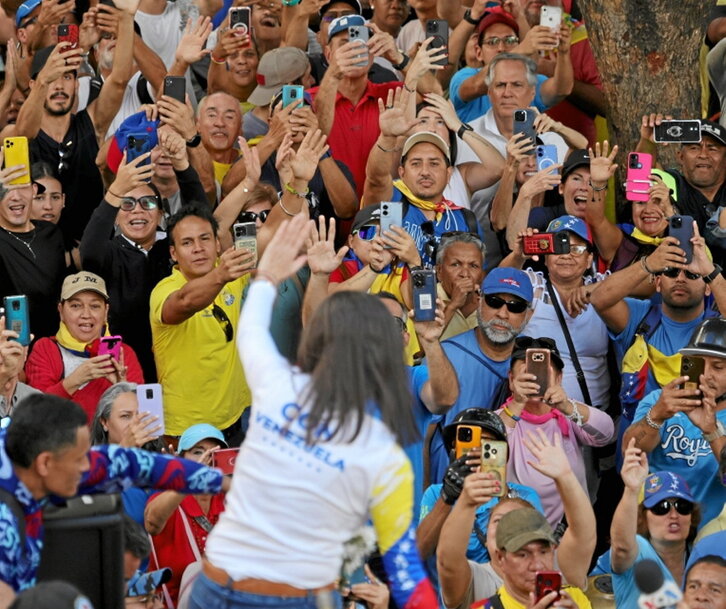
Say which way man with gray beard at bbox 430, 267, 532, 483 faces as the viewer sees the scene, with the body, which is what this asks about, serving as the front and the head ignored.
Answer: toward the camera

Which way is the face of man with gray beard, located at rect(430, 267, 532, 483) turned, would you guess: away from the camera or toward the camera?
toward the camera

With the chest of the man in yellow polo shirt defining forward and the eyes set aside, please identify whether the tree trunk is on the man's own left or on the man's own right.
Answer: on the man's own left

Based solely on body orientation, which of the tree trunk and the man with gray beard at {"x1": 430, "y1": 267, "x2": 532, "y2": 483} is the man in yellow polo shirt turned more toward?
the man with gray beard

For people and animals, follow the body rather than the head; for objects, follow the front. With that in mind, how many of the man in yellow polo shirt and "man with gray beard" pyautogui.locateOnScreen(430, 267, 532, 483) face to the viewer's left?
0

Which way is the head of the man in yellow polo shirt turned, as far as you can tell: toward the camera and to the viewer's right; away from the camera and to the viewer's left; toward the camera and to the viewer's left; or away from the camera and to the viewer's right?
toward the camera and to the viewer's right

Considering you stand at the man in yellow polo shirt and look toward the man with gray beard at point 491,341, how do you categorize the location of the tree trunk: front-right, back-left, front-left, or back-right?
front-left

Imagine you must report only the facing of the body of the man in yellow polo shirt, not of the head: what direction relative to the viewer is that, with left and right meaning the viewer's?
facing the viewer and to the right of the viewer

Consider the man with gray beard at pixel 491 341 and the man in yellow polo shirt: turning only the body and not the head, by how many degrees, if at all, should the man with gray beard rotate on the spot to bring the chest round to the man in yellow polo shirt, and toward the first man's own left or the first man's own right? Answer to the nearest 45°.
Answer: approximately 90° to the first man's own right
